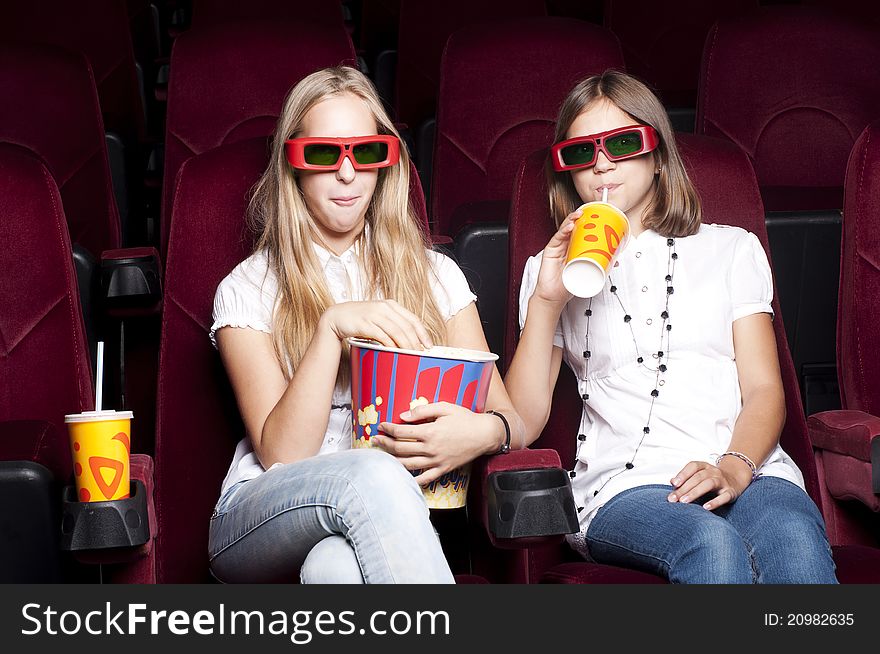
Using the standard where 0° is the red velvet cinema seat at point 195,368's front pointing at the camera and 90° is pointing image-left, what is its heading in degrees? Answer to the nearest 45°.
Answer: approximately 0°

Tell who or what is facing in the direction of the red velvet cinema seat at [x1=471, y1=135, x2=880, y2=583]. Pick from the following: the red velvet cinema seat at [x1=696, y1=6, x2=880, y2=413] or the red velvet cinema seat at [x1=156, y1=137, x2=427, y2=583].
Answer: the red velvet cinema seat at [x1=696, y1=6, x2=880, y2=413]

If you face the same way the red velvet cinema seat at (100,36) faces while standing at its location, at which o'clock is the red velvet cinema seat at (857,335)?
the red velvet cinema seat at (857,335) is roughly at 11 o'clock from the red velvet cinema seat at (100,36).

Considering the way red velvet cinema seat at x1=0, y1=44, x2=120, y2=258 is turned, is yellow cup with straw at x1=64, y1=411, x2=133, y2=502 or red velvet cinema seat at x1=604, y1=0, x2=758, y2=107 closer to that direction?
the yellow cup with straw

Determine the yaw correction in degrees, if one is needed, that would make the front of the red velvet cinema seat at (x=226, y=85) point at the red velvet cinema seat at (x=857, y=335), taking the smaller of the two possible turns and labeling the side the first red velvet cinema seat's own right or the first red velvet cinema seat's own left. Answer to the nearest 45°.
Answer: approximately 45° to the first red velvet cinema seat's own left

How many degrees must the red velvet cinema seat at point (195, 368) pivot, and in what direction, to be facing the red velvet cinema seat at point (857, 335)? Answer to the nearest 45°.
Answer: approximately 90° to its left
